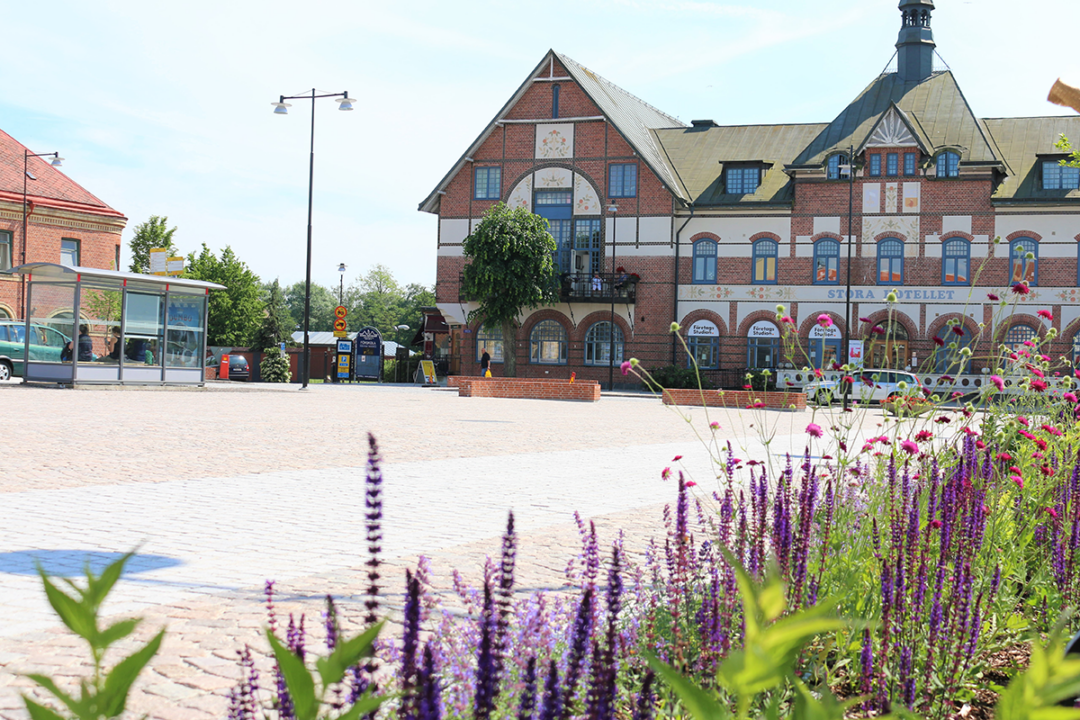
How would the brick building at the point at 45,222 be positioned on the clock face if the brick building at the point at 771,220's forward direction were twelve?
the brick building at the point at 45,222 is roughly at 3 o'clock from the brick building at the point at 771,220.

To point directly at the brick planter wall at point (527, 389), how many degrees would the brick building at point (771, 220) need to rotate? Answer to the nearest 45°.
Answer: approximately 45° to its right

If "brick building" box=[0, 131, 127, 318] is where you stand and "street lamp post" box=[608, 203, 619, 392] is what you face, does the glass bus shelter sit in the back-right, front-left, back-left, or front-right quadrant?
front-right

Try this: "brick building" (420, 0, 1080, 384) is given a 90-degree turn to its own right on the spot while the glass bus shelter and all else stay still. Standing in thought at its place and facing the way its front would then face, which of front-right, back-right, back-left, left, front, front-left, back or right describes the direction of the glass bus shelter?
front-left

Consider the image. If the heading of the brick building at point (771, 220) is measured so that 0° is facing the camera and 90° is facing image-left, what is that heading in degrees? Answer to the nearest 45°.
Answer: approximately 0°

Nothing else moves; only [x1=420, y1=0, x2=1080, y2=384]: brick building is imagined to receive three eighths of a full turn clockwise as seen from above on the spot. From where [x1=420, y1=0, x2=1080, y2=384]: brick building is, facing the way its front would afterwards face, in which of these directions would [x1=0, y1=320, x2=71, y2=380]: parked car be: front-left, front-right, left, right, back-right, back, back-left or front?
left
